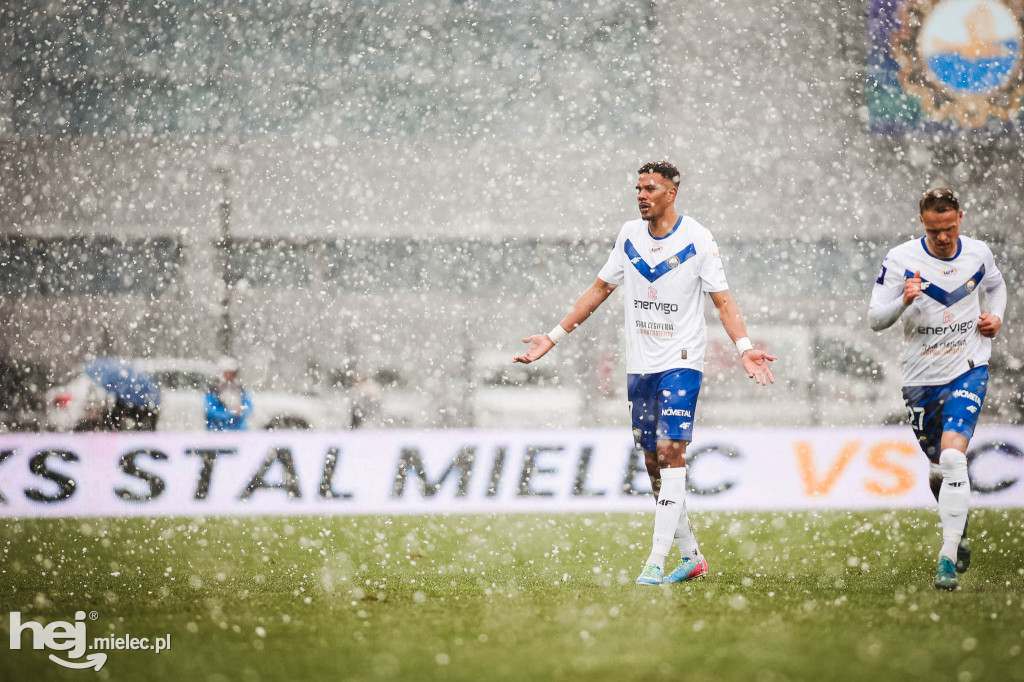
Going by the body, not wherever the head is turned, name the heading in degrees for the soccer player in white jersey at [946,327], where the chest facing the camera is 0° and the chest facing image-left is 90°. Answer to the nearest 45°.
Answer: approximately 0°

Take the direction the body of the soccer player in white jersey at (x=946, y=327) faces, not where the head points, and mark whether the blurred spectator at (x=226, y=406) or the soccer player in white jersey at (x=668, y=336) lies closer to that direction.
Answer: the soccer player in white jersey

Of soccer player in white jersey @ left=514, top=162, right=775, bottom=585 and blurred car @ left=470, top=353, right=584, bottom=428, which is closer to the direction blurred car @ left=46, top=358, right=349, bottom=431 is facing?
the blurred car

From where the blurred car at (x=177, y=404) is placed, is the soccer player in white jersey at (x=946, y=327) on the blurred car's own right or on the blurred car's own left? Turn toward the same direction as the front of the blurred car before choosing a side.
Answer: on the blurred car's own right

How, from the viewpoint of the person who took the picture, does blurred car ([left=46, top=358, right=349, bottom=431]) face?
facing to the right of the viewer
